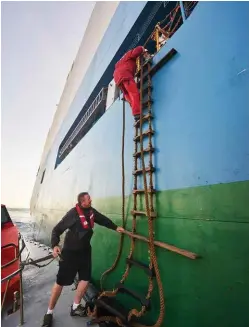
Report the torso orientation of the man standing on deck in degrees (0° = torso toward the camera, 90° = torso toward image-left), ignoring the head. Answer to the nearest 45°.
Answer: approximately 315°
